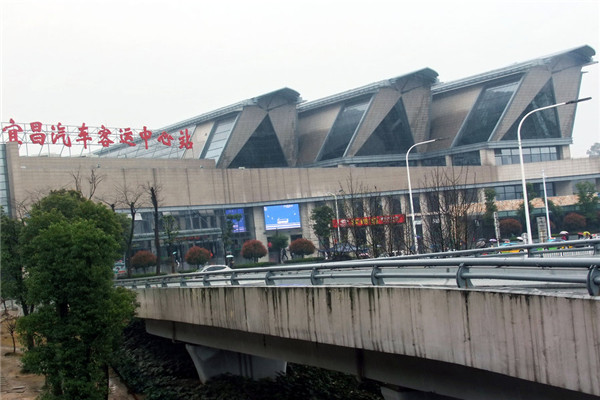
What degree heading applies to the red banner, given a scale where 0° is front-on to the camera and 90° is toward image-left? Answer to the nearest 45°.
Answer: approximately 0°

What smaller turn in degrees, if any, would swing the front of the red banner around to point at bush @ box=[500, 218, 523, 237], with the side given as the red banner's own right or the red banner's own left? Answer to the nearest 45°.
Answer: approximately 135° to the red banner's own left

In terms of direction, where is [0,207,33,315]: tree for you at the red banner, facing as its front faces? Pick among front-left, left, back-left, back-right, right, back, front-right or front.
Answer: front-right

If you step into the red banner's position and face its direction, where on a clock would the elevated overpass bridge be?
The elevated overpass bridge is roughly at 12 o'clock from the red banner.

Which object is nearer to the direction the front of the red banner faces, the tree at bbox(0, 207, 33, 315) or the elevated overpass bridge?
the elevated overpass bridge

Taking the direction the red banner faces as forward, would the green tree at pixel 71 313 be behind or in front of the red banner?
in front

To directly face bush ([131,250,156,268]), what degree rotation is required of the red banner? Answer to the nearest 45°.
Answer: approximately 135° to its right
